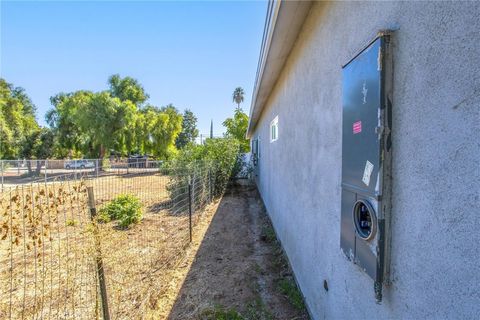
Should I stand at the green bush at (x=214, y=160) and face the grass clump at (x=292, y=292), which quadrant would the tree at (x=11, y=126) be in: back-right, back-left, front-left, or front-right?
back-right

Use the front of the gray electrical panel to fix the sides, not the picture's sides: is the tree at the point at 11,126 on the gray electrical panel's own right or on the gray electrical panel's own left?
on the gray electrical panel's own right

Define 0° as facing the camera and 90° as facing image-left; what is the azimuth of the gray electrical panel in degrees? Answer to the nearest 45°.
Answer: approximately 45°

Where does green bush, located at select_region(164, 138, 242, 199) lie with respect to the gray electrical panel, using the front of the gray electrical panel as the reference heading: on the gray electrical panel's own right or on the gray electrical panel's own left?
on the gray electrical panel's own right

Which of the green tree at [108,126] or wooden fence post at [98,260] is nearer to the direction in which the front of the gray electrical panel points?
the wooden fence post

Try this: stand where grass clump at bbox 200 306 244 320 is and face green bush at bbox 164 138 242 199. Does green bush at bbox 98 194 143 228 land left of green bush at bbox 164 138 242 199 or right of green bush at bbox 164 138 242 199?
left

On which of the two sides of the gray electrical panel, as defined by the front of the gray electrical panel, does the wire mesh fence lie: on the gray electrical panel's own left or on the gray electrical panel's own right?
on the gray electrical panel's own right

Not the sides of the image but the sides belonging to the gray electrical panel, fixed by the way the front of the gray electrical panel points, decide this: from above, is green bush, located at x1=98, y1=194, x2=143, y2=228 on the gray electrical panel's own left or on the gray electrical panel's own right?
on the gray electrical panel's own right

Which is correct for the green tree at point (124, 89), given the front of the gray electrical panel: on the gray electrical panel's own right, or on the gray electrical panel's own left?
on the gray electrical panel's own right
